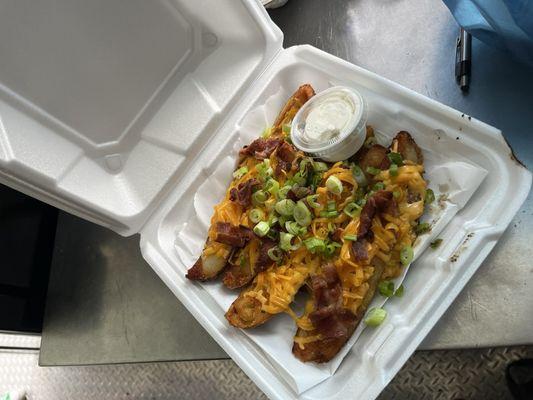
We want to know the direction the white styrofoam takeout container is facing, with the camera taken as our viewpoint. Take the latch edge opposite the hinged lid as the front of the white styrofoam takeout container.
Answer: facing the viewer and to the right of the viewer

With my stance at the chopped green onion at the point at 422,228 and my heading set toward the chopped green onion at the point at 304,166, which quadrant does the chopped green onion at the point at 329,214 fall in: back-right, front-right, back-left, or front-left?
front-left
